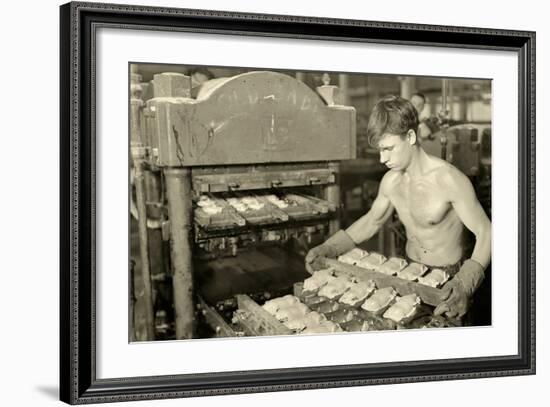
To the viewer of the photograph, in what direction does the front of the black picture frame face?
facing the viewer and to the right of the viewer
